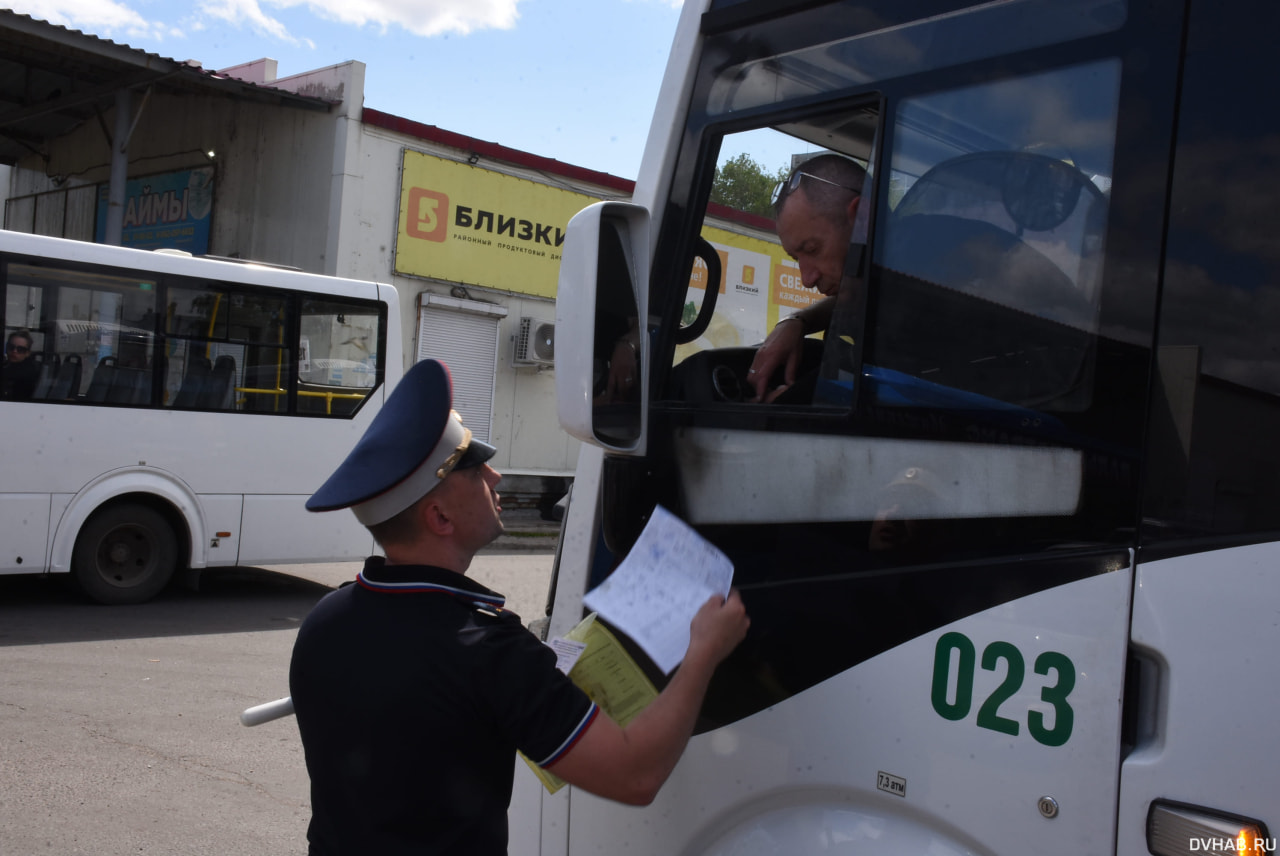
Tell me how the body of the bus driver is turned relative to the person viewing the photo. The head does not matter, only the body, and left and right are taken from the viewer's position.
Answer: facing the viewer and to the left of the viewer

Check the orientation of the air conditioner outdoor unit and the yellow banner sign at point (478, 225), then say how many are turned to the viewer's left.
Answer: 0

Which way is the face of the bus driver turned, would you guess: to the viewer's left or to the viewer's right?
to the viewer's left

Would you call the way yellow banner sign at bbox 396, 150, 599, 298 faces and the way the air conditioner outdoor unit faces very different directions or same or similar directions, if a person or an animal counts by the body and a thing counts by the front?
same or similar directions

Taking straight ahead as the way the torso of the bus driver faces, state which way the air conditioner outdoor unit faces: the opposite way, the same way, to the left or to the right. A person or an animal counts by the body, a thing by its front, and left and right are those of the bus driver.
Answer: to the left

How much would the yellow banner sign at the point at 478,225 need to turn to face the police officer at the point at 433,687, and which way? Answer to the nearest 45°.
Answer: approximately 45° to its right

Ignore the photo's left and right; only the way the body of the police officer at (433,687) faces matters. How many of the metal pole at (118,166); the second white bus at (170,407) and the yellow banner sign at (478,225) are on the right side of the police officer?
0
